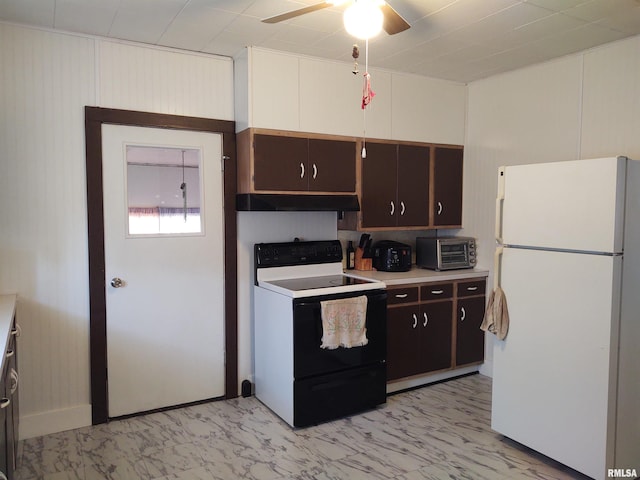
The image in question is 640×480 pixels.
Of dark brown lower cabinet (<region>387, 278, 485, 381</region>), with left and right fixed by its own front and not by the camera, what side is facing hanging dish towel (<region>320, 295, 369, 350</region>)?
right

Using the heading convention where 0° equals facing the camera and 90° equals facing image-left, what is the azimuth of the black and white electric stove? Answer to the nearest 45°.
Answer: approximately 315°

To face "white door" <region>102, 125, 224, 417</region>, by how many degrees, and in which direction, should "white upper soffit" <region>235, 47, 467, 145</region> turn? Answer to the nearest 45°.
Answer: approximately 135° to its right

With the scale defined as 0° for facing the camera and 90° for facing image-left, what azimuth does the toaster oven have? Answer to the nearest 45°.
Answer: approximately 315°
